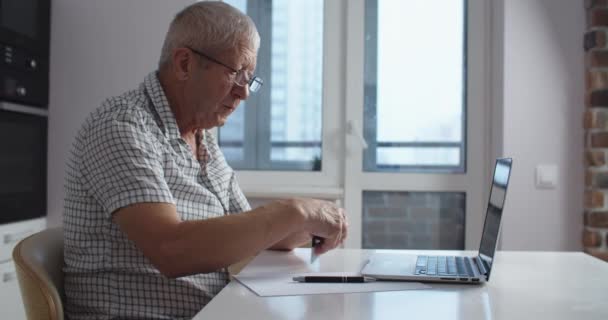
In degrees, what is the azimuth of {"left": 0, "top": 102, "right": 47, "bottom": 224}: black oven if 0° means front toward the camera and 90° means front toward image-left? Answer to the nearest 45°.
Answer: approximately 315°

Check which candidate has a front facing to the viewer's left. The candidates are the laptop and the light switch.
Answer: the laptop

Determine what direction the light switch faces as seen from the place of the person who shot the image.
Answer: facing the viewer

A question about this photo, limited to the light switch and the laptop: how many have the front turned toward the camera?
1

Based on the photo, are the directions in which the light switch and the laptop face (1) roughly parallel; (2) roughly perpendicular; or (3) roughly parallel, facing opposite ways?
roughly perpendicular

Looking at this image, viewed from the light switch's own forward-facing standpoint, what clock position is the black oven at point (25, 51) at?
The black oven is roughly at 2 o'clock from the light switch.

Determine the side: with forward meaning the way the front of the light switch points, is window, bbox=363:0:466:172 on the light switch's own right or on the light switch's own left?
on the light switch's own right

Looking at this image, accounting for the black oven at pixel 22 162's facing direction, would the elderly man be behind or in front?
in front

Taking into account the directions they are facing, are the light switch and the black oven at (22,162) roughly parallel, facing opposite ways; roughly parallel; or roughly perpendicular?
roughly perpendicular

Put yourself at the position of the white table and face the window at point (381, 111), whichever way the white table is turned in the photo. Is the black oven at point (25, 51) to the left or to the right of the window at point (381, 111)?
left

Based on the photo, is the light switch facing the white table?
yes

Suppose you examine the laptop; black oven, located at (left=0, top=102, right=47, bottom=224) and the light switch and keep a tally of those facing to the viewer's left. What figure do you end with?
1

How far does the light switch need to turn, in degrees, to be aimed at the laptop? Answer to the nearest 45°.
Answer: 0° — it already faces it

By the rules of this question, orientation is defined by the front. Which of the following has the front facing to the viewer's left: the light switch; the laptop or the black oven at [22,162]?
the laptop

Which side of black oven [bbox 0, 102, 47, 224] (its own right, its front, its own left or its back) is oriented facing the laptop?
front

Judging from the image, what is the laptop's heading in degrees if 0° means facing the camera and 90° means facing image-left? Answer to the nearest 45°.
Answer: approximately 90°
